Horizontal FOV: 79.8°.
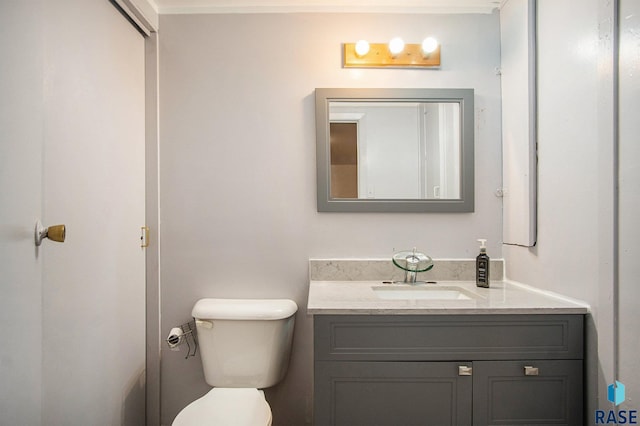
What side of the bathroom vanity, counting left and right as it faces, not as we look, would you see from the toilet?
right

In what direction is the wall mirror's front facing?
toward the camera

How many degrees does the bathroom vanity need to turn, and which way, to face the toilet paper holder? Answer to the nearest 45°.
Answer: approximately 90° to its right

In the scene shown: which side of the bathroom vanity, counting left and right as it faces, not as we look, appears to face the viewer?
front

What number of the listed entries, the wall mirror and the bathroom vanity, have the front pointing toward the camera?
2
